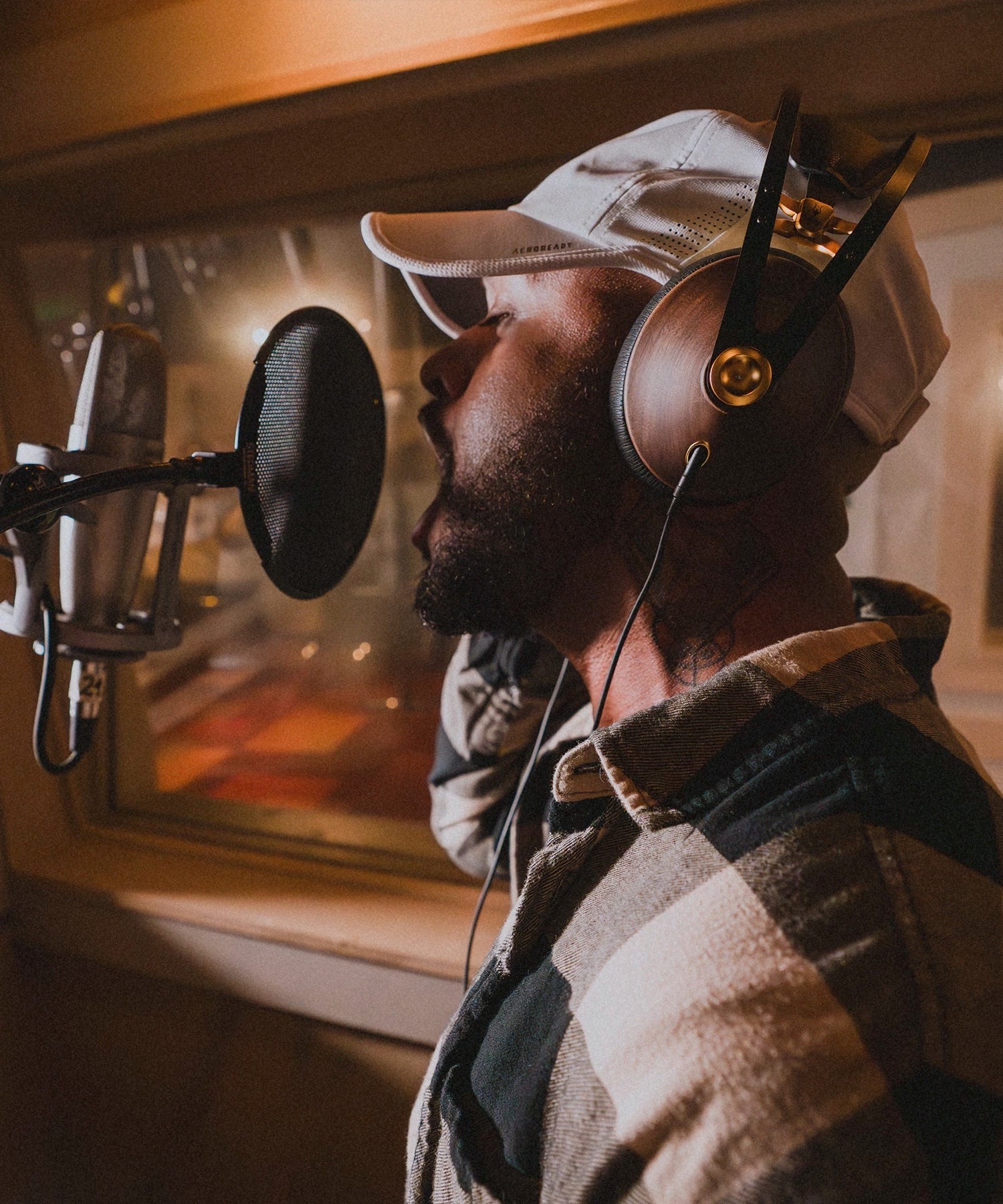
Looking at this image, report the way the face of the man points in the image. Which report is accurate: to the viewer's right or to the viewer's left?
to the viewer's left

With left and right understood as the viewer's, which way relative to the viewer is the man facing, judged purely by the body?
facing to the left of the viewer

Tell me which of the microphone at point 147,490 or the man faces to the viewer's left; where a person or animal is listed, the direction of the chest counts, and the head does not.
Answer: the man

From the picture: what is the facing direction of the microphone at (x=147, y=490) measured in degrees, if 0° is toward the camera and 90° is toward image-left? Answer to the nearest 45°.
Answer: approximately 270°

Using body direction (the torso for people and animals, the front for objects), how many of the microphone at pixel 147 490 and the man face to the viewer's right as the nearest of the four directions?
1
